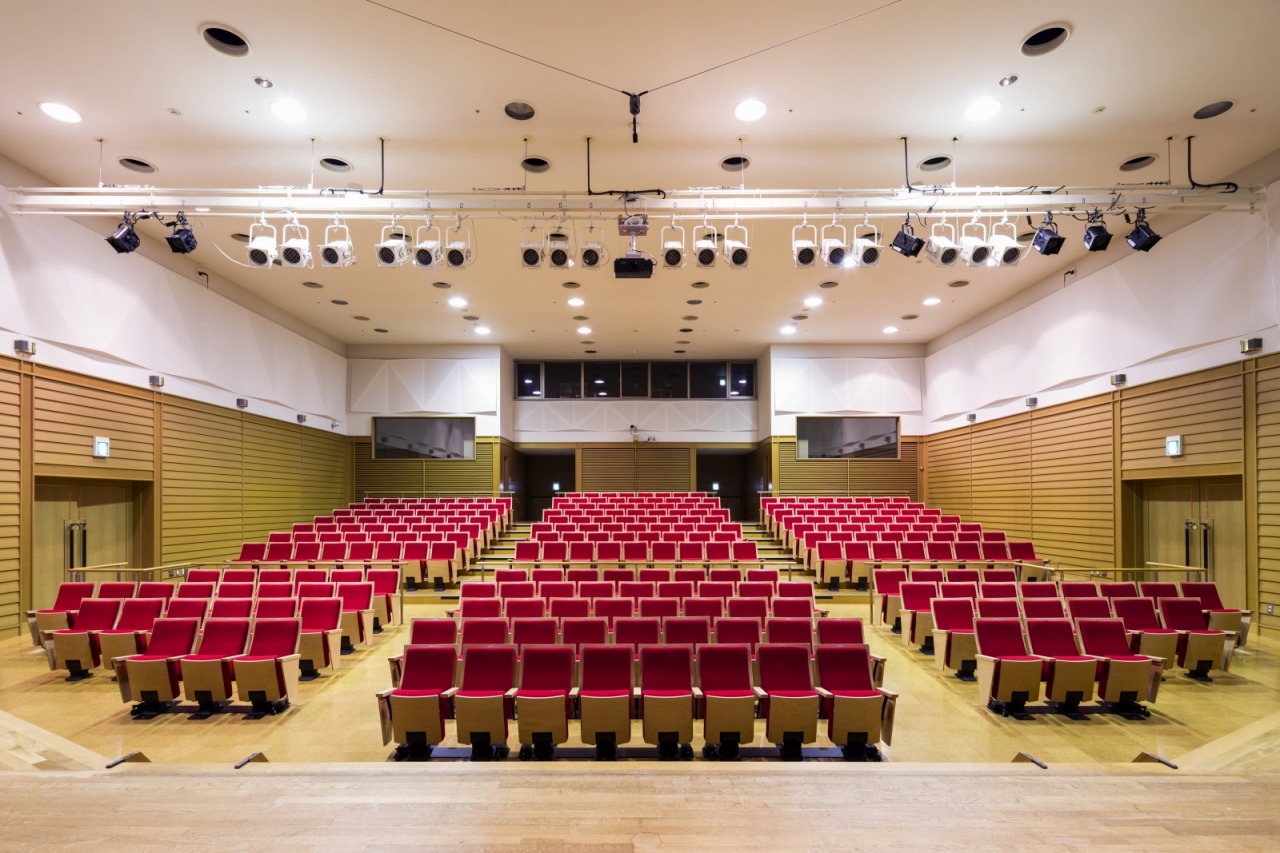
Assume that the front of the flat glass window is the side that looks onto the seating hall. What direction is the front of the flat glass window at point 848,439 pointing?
toward the camera

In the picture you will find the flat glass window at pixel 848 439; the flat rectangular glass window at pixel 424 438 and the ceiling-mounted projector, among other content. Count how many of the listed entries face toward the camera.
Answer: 3

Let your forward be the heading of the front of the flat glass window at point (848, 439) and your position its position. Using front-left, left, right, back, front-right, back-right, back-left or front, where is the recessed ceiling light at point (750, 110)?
front

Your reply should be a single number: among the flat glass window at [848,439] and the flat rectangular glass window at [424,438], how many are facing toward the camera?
2

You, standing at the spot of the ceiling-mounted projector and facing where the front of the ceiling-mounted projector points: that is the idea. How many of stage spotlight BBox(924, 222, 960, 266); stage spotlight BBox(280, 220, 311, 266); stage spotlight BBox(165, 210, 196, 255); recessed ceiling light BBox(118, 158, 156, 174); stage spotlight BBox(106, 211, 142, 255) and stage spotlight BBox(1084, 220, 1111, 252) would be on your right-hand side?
4

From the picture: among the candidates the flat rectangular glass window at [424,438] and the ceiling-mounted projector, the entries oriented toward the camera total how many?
2

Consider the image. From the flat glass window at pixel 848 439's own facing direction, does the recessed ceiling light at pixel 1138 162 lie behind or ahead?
ahead

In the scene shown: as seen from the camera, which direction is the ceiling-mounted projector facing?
toward the camera

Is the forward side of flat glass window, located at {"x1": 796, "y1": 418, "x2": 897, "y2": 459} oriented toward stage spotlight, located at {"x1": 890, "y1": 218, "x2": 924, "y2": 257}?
yes

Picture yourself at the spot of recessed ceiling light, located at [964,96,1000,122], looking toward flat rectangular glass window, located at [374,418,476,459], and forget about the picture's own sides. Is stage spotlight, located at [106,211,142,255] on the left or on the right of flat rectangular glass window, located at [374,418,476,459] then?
left

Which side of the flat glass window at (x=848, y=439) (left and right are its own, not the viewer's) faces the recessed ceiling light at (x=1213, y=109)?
front

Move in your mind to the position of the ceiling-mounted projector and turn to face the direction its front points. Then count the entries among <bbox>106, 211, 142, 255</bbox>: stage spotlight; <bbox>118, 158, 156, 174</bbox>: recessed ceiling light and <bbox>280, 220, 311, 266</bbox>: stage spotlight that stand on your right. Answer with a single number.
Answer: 3
